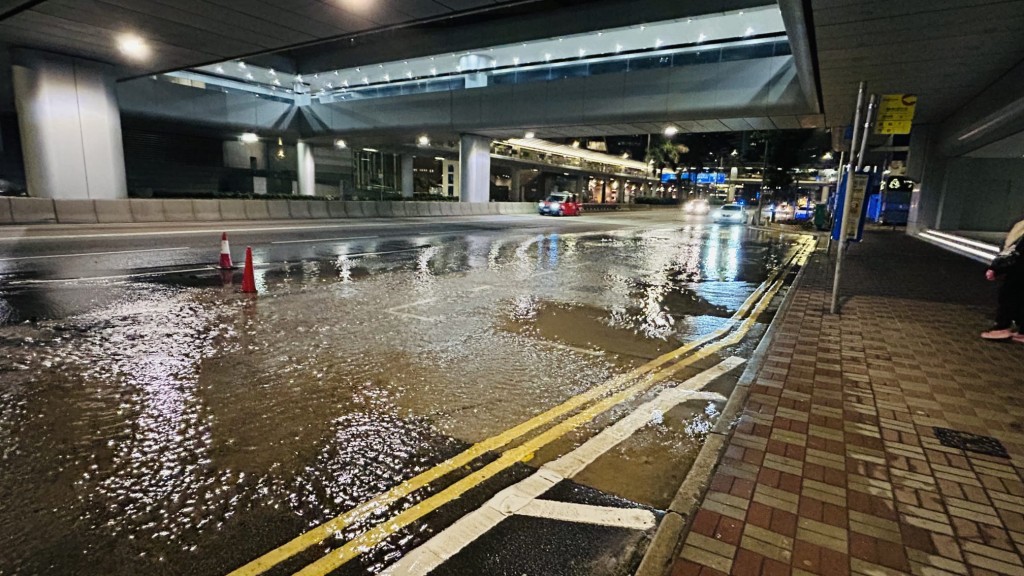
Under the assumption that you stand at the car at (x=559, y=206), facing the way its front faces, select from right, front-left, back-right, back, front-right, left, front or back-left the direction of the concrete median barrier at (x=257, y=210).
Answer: front

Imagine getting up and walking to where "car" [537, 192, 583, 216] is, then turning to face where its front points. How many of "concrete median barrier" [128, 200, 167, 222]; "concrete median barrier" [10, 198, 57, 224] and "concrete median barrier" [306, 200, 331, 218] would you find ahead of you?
3

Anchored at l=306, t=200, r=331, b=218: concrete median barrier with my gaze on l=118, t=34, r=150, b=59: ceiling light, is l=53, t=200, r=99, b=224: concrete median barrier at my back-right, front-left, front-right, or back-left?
front-right

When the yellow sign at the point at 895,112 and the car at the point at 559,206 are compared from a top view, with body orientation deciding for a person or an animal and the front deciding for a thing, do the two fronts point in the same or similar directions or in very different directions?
same or similar directions

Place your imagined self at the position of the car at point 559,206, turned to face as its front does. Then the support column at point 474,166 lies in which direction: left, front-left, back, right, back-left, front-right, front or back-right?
front

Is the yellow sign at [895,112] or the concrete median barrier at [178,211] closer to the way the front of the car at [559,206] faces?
the concrete median barrier

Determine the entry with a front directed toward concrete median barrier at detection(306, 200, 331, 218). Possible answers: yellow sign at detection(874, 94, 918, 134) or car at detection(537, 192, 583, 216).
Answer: the car

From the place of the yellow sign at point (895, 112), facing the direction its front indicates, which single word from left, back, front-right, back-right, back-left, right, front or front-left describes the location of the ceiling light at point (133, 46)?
right

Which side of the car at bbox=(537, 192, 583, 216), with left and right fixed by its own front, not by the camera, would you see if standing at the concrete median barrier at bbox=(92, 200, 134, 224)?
front

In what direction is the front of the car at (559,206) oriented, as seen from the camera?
facing the viewer and to the left of the viewer

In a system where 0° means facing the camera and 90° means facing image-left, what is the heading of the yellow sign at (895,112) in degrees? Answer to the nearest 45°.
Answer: approximately 0°

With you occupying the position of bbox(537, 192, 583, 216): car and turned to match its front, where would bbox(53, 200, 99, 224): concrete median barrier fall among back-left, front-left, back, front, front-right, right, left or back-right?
front

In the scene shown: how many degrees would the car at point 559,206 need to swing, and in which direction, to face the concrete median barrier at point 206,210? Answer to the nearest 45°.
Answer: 0° — it already faces it

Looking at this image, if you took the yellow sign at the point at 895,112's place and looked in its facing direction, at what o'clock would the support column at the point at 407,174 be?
The support column is roughly at 4 o'clock from the yellow sign.
